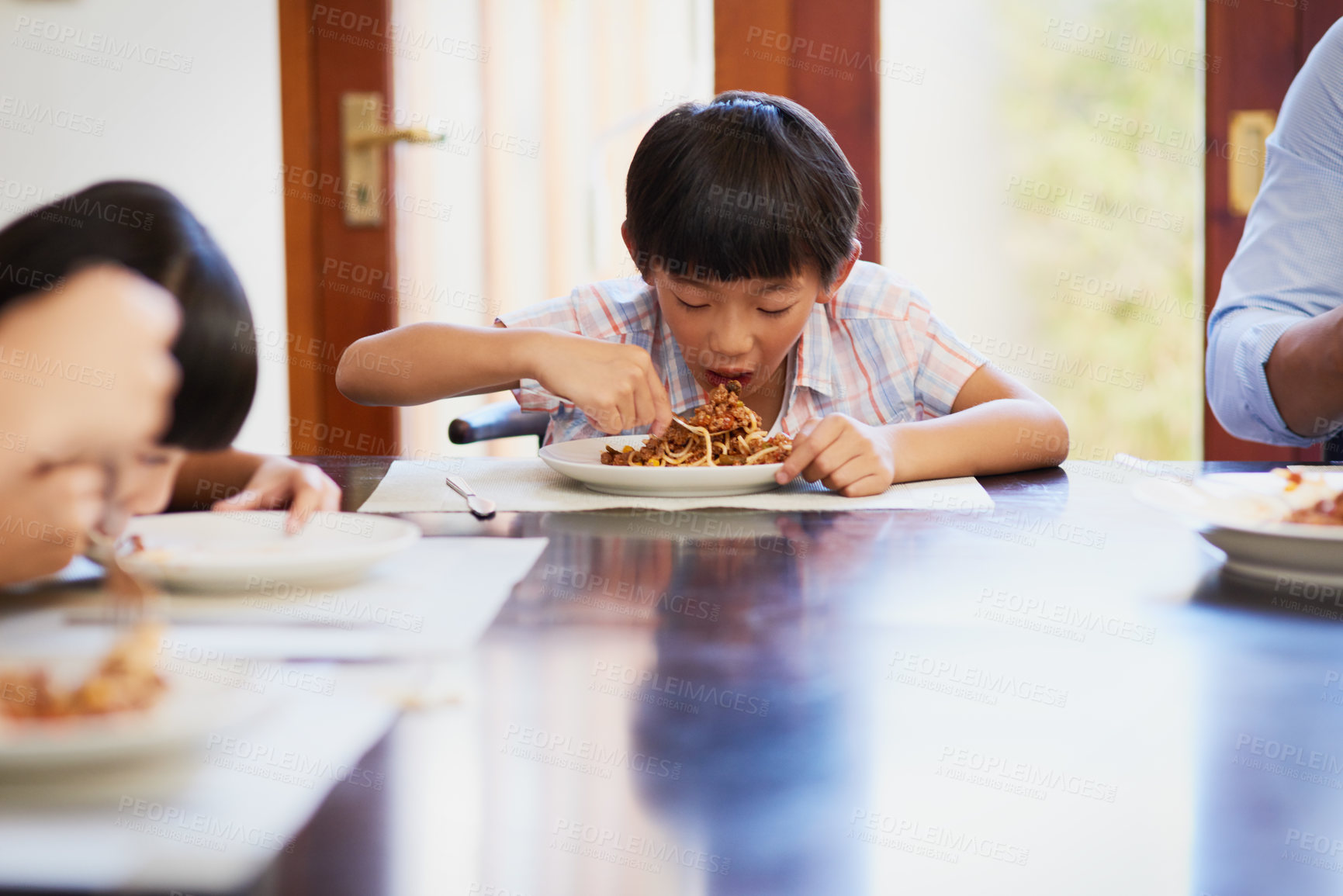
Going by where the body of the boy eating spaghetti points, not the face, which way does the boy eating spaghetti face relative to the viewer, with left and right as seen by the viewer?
facing the viewer

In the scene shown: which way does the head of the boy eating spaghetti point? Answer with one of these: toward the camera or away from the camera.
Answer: toward the camera

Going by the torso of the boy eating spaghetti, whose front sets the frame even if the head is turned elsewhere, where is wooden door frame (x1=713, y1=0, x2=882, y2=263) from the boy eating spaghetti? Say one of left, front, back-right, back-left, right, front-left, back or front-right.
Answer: back

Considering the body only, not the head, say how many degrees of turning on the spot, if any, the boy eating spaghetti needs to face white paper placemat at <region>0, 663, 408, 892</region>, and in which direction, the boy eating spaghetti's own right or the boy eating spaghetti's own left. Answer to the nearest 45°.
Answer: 0° — they already face it

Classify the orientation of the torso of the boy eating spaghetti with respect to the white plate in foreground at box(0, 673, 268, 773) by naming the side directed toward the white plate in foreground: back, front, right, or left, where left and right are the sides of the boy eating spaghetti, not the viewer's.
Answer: front

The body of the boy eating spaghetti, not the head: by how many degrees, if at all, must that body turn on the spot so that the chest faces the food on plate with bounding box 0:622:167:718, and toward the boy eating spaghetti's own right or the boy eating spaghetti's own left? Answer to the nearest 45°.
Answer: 0° — they already face it
